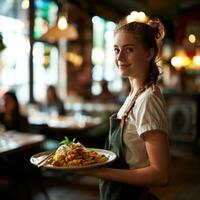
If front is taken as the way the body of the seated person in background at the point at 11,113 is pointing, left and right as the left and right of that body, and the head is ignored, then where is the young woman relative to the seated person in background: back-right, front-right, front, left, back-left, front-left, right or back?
front-left

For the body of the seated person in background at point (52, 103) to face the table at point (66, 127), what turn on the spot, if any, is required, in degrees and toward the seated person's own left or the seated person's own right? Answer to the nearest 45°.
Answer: approximately 45° to the seated person's own left

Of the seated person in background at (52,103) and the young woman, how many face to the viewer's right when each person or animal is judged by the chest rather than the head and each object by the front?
0

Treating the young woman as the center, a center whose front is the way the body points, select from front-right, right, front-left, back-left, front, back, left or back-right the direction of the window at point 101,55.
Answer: right

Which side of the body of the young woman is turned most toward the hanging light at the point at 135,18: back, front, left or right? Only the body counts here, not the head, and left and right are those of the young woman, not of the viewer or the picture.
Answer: right

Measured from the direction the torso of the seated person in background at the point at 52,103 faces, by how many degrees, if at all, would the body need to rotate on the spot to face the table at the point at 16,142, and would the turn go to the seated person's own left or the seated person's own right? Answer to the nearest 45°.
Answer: approximately 45° to the seated person's own left

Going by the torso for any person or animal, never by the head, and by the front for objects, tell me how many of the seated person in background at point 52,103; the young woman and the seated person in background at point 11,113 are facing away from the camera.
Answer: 0

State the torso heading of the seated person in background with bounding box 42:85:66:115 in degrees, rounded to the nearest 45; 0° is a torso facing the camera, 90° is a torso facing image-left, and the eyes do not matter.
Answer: approximately 45°

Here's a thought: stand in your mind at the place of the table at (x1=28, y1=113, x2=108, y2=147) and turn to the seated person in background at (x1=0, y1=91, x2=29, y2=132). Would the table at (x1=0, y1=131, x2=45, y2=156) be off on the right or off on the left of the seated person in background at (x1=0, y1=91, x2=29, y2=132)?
left

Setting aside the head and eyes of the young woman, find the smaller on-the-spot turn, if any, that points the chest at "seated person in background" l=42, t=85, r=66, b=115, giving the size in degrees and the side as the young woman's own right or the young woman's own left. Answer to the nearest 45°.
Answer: approximately 90° to the young woman's own right

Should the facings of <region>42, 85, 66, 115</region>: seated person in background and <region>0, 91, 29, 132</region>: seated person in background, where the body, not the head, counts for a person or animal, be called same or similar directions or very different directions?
same or similar directions

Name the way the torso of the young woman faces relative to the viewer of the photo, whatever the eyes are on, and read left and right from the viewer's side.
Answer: facing to the left of the viewer
